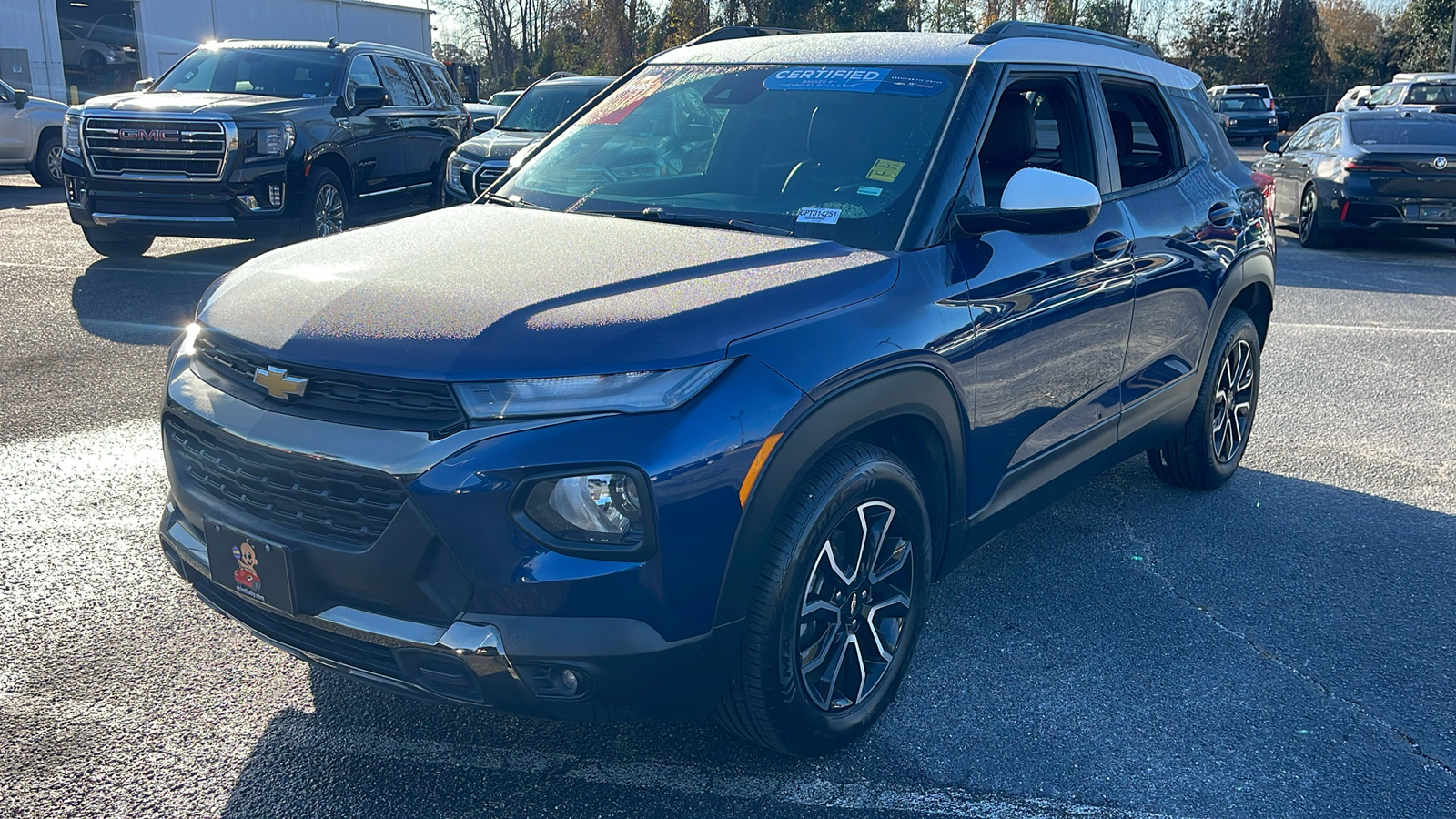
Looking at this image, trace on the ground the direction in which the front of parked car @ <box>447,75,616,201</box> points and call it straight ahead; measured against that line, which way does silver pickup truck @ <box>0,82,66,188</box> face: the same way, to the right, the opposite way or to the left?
to the left

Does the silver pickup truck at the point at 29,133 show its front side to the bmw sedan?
yes

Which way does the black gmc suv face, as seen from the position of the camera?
facing the viewer and to the left of the viewer

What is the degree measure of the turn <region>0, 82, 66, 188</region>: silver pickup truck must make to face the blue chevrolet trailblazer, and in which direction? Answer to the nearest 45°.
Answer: approximately 45° to its right

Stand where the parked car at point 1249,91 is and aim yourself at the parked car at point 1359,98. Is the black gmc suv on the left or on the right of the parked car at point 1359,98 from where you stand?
right

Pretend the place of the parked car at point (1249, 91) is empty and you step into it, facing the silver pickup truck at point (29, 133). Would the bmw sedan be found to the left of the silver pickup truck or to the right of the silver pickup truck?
left

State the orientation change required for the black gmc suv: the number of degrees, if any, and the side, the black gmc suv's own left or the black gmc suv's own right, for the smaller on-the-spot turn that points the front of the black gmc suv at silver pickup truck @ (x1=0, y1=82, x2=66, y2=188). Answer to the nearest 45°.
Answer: approximately 135° to the black gmc suv's own right

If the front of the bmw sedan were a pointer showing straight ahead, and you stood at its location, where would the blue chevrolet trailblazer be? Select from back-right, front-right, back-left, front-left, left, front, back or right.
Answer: back-left

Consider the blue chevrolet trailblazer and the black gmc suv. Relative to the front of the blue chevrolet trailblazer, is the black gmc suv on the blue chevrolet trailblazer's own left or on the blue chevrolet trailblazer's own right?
on the blue chevrolet trailblazer's own right

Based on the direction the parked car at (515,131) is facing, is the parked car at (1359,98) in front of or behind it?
behind

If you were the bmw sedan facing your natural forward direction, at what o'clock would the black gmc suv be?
The black gmc suv is roughly at 9 o'clock from the bmw sedan.

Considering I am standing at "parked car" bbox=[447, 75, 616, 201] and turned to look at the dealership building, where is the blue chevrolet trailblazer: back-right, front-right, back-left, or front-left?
back-left

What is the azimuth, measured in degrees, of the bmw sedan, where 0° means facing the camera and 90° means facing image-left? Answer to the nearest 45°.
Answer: approximately 135°

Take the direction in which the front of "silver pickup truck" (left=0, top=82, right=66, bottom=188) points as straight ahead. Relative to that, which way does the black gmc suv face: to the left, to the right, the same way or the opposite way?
to the right

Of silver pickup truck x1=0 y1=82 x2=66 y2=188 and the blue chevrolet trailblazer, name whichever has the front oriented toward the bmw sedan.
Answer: the silver pickup truck

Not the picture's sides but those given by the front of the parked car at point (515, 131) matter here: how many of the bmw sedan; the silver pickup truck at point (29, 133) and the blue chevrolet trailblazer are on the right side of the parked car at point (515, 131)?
1

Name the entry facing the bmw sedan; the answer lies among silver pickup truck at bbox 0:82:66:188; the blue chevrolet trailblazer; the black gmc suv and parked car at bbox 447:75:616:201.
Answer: the silver pickup truck

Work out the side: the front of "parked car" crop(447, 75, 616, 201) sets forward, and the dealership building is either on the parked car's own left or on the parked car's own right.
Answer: on the parked car's own right
